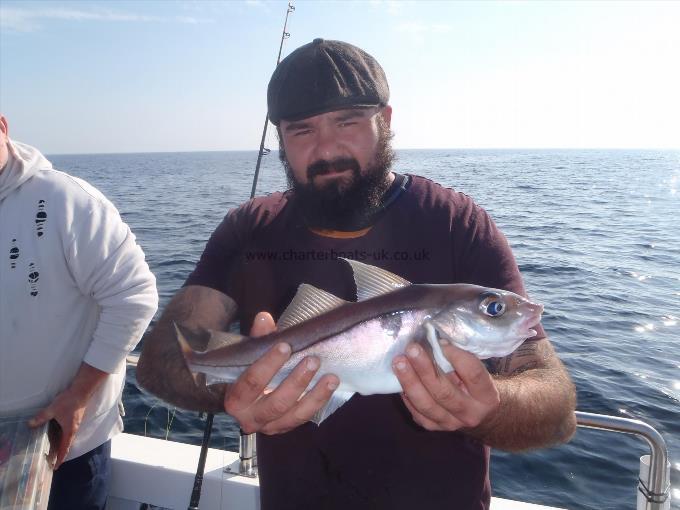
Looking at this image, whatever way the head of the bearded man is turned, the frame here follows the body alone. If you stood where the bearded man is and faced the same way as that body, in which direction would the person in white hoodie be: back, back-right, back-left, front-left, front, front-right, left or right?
right

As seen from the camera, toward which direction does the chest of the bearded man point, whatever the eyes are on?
toward the camera
